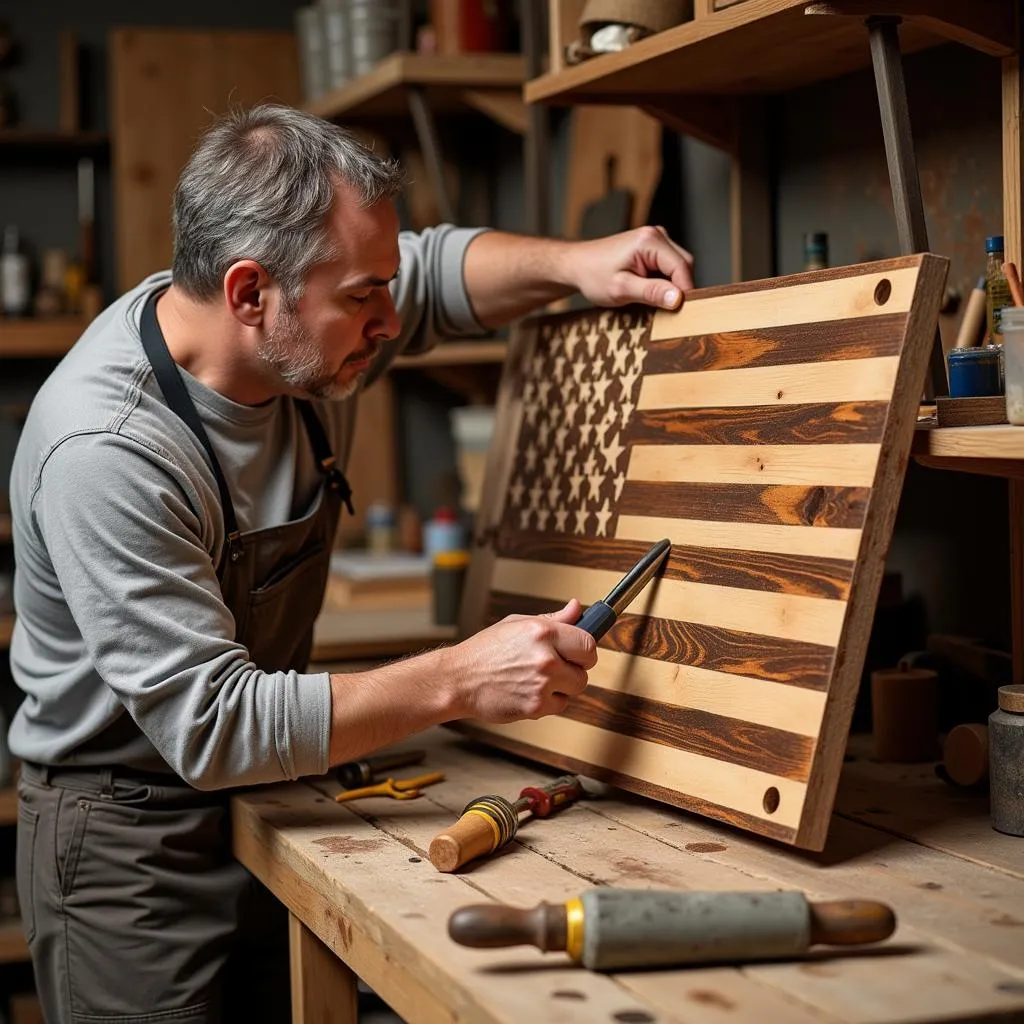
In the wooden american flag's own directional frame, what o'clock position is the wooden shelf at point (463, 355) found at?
The wooden shelf is roughly at 4 o'clock from the wooden american flag.

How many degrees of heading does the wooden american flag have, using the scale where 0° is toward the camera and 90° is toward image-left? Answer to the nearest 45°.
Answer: approximately 45°

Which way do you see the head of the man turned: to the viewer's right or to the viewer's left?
to the viewer's right

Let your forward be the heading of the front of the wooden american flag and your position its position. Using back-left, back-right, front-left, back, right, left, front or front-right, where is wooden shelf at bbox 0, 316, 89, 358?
right

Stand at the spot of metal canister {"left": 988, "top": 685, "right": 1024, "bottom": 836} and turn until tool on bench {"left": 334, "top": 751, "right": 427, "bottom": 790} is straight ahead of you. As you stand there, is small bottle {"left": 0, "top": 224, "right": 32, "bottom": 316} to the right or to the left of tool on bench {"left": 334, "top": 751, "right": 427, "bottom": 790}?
right

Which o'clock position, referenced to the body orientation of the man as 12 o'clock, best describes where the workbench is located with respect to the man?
The workbench is roughly at 12 o'clock from the man.
